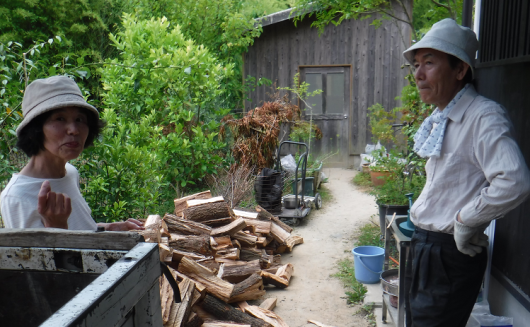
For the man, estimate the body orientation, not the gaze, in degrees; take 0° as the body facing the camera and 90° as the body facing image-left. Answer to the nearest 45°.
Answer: approximately 45°

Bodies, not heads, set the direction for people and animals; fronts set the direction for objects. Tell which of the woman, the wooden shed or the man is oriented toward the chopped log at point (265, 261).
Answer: the wooden shed

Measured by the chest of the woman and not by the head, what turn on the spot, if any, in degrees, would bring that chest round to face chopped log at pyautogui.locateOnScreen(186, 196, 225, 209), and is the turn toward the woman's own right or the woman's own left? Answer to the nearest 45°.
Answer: approximately 90° to the woman's own left

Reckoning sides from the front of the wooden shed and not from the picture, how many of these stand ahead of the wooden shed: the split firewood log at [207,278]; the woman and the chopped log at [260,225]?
3

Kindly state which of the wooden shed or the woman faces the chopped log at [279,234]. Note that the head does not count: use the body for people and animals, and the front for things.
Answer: the wooden shed
